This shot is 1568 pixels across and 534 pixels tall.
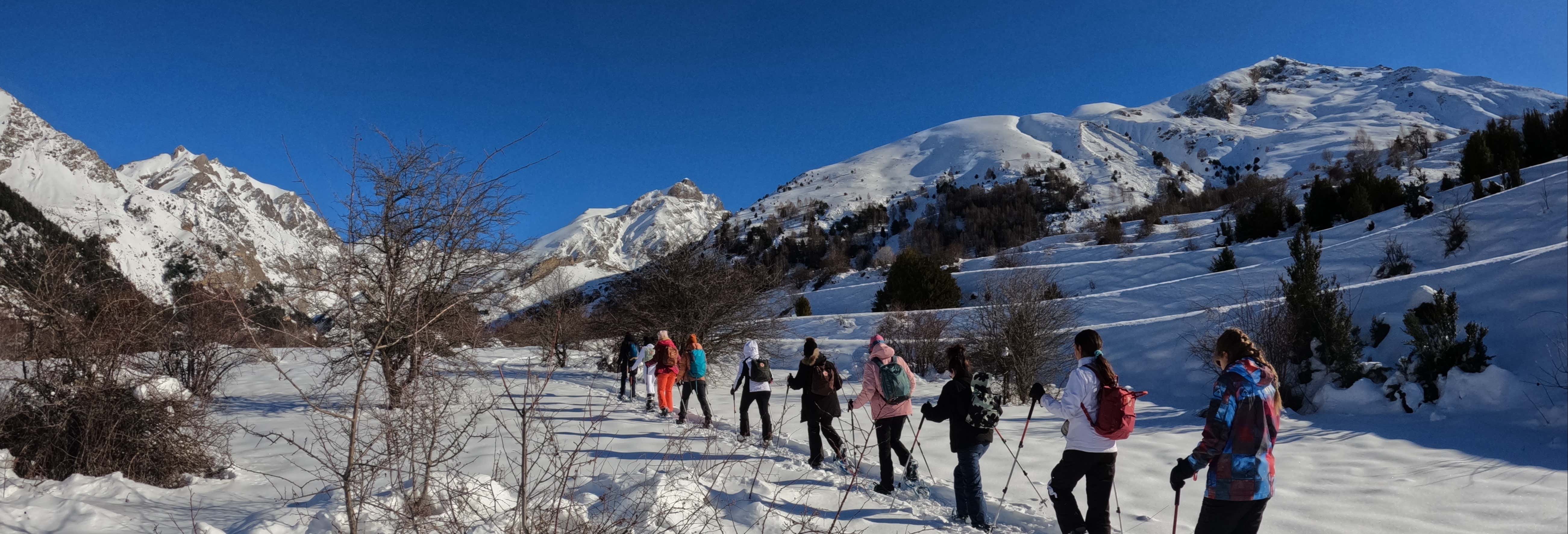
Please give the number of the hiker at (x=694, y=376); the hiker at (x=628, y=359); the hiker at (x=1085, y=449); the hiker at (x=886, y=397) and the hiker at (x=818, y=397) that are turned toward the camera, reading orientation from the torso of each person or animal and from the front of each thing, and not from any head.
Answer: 0

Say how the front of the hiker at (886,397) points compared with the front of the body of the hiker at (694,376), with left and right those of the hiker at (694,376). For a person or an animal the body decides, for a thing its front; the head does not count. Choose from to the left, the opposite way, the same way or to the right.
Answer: the same way

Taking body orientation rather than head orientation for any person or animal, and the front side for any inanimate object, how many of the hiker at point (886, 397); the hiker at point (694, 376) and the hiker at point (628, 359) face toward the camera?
0

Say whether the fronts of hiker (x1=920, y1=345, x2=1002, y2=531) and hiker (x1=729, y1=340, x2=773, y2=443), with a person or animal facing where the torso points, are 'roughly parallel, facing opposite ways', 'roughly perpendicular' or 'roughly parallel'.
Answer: roughly parallel

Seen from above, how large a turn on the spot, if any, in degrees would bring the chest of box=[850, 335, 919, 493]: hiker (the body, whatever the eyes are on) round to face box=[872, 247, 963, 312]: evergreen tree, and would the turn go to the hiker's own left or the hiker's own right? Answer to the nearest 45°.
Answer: approximately 45° to the hiker's own right

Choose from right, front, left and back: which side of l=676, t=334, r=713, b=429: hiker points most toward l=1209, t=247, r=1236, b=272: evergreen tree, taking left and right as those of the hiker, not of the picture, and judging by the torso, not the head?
right

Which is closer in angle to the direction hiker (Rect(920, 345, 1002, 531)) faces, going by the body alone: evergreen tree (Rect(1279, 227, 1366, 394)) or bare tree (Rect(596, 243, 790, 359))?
the bare tree

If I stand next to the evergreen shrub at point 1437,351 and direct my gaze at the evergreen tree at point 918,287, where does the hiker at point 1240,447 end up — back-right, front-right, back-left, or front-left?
back-left

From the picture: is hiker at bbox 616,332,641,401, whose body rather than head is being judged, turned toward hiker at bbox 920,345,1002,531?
no

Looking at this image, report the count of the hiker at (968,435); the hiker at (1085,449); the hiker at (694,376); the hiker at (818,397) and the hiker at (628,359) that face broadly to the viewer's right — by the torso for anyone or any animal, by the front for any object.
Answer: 0

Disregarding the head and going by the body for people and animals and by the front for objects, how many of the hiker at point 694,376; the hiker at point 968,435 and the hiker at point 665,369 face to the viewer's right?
0

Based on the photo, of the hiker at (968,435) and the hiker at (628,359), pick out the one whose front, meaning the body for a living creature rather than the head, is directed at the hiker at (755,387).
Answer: the hiker at (968,435)

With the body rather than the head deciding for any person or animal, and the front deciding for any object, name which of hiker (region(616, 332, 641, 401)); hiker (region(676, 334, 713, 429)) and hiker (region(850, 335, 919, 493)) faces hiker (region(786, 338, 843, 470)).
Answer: hiker (region(850, 335, 919, 493))

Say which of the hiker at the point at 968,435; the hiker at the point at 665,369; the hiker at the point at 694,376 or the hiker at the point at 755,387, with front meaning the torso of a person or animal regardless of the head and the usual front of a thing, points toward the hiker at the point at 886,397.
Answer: the hiker at the point at 968,435

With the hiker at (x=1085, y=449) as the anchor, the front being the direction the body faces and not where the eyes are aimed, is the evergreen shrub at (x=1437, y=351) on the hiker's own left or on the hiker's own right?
on the hiker's own right

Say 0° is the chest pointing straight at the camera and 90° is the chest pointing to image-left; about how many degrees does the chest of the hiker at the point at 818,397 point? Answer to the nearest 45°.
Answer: approximately 135°

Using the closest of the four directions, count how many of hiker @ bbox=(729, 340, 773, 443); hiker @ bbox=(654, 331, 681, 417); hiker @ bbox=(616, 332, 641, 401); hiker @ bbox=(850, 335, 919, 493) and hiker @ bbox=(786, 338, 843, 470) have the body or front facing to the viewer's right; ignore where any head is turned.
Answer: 0

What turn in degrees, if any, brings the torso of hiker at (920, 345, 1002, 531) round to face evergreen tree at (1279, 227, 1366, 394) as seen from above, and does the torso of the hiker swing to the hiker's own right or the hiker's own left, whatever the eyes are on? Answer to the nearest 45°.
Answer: approximately 90° to the hiker's own right

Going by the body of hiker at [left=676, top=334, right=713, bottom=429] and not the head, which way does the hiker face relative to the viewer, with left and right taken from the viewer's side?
facing away from the viewer and to the left of the viewer

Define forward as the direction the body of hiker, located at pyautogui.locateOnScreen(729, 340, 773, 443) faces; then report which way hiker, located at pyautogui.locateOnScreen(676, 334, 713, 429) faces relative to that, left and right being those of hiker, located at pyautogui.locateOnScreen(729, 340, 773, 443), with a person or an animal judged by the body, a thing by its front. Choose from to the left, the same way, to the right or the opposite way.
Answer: the same way

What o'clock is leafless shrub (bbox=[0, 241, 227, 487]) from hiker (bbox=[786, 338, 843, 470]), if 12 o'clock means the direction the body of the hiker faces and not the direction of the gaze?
The leafless shrub is roughly at 10 o'clock from the hiker.

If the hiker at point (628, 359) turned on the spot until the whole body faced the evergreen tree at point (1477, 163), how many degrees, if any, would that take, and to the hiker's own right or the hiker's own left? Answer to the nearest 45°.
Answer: approximately 135° to the hiker's own right

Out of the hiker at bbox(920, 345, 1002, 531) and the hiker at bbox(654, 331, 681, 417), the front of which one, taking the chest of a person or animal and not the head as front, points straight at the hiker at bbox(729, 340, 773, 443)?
the hiker at bbox(920, 345, 1002, 531)
